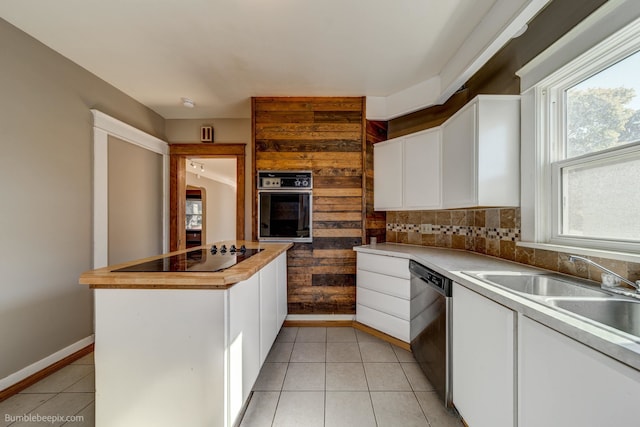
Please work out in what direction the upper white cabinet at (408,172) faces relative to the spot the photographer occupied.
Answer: facing the viewer and to the left of the viewer

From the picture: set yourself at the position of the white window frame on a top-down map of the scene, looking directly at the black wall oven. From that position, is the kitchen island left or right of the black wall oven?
left

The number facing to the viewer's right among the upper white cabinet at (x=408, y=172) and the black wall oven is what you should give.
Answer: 0

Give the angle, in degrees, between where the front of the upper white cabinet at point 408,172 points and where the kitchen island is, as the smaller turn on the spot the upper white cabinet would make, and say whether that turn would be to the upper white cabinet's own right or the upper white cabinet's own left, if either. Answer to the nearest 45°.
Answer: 0° — it already faces it

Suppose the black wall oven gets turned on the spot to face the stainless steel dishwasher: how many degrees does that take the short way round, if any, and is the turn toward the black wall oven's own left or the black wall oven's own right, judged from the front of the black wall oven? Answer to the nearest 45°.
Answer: approximately 45° to the black wall oven's own left

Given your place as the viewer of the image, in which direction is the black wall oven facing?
facing the viewer

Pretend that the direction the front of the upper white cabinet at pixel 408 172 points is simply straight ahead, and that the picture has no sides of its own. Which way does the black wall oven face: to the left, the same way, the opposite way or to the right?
to the left

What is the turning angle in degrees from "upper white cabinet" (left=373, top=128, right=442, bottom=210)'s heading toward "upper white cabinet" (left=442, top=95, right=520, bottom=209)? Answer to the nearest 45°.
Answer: approximately 90° to its left

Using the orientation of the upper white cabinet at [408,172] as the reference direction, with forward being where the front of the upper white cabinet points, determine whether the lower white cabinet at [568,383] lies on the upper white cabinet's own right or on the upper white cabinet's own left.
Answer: on the upper white cabinet's own left

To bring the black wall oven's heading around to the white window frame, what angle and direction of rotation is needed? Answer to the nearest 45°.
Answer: approximately 45° to its left

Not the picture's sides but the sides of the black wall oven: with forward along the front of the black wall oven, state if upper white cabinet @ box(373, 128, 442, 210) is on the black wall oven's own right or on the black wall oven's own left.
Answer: on the black wall oven's own left

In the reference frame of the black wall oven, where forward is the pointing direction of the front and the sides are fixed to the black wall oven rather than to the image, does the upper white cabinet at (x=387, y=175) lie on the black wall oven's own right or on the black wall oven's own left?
on the black wall oven's own left
